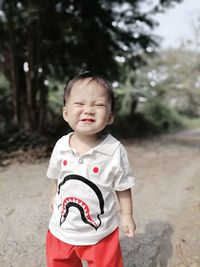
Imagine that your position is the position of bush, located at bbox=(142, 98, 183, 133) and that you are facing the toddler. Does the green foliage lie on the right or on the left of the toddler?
right

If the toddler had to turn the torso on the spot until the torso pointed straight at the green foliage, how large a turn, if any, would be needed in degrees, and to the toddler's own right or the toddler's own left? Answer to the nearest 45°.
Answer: approximately 180°

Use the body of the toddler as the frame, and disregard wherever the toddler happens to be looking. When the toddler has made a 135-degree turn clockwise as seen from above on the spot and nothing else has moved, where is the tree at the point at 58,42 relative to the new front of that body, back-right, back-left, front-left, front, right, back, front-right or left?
front-right

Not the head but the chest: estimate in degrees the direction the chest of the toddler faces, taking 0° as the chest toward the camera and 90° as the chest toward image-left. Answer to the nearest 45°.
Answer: approximately 0°

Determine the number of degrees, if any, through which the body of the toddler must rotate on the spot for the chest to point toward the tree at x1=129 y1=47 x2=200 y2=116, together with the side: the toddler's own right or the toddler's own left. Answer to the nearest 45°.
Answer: approximately 180°

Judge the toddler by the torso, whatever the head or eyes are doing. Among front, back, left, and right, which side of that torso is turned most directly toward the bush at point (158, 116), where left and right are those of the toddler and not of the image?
back
